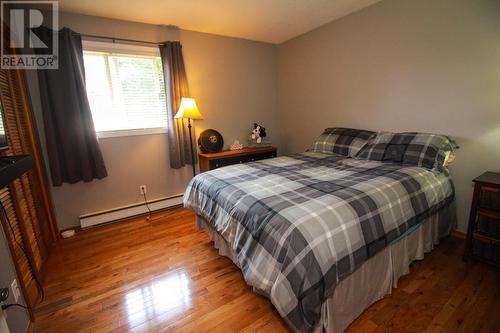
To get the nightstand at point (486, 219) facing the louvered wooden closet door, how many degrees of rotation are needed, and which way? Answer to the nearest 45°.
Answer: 0° — it already faces it

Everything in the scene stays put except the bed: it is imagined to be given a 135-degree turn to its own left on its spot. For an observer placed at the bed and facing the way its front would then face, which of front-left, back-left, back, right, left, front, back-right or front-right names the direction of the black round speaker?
back-left

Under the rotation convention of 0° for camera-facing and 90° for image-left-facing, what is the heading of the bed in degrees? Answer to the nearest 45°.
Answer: approximately 45°

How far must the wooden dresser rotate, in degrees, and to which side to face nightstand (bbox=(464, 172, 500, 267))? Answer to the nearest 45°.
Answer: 0° — it already faces it

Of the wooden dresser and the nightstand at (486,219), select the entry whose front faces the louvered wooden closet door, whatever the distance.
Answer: the nightstand

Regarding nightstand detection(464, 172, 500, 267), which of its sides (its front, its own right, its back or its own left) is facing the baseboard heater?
front

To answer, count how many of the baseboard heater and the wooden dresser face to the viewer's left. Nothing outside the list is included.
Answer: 0

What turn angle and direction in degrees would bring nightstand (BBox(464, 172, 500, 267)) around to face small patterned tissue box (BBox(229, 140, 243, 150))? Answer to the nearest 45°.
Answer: approximately 45° to its right

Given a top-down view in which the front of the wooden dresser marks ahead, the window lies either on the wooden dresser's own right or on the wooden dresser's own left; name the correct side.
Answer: on the wooden dresser's own right

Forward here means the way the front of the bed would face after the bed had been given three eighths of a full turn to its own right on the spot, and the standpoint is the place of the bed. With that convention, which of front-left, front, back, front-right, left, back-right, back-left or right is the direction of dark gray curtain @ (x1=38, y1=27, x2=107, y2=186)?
left

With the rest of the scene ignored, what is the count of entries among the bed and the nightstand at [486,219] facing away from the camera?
0

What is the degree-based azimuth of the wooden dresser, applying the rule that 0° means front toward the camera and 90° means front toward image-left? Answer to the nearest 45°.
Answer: approximately 315°

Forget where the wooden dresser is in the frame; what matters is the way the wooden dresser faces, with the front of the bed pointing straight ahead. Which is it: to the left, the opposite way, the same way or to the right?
to the left

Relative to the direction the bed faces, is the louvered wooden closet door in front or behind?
in front

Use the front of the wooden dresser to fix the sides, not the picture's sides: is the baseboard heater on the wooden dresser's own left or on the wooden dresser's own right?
on the wooden dresser's own right
